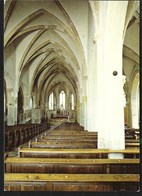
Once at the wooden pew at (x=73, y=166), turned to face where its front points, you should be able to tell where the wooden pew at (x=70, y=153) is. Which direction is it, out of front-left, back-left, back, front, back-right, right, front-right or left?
front

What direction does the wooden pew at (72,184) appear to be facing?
away from the camera

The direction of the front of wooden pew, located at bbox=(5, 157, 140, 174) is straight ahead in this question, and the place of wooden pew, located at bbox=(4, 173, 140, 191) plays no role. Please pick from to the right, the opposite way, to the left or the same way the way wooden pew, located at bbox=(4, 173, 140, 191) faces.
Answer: the same way

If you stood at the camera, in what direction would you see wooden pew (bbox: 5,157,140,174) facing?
facing away from the viewer

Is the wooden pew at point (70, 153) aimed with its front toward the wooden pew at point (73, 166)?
no

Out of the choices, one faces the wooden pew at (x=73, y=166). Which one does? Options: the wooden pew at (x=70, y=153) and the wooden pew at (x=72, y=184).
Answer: the wooden pew at (x=72, y=184)

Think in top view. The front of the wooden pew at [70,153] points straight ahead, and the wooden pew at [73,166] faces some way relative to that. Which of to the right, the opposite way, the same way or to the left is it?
the same way

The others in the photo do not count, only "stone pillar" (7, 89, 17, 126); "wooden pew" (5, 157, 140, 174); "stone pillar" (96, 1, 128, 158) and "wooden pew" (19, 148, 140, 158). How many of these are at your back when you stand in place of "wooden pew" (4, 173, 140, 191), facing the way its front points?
0

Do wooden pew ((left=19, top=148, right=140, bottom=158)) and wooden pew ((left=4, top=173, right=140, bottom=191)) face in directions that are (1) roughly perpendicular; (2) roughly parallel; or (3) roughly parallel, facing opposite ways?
roughly parallel

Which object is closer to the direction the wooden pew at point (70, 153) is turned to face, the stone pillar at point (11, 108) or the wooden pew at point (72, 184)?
the stone pillar

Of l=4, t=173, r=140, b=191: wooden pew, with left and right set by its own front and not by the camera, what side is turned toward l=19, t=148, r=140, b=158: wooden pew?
front

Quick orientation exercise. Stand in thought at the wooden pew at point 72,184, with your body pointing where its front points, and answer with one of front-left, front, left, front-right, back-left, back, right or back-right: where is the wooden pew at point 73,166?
front

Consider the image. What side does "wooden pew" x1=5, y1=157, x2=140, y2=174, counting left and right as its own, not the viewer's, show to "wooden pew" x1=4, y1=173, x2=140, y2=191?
back

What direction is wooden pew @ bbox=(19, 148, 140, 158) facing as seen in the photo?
away from the camera
